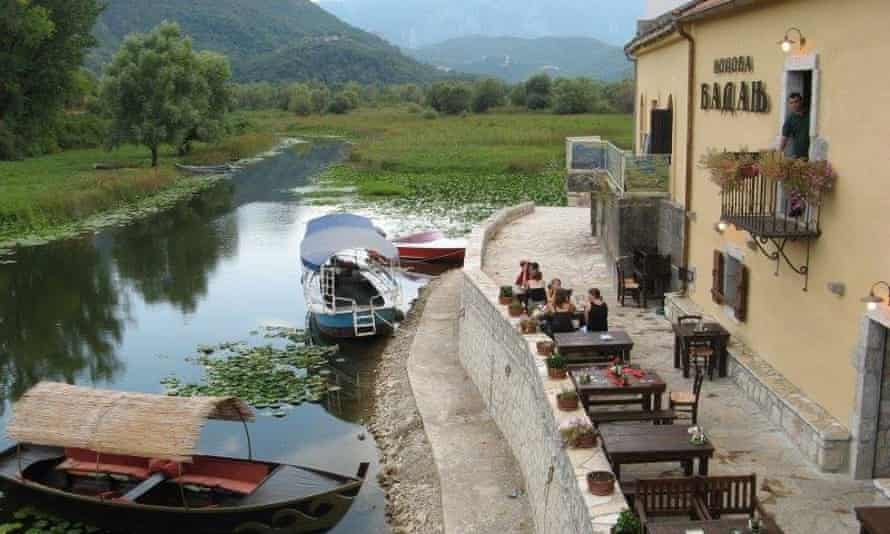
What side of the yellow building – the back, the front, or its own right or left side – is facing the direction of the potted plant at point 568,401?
front

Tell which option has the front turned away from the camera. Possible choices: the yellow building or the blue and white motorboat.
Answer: the blue and white motorboat

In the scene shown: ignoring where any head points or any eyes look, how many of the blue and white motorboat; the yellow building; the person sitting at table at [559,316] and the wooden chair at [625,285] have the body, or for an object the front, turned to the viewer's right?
1

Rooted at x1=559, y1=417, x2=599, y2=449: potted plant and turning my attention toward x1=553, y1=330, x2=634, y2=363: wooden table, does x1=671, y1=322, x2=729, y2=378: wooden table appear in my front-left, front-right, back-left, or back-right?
front-right

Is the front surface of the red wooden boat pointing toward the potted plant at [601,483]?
no

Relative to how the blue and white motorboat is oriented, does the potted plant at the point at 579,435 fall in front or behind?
behind

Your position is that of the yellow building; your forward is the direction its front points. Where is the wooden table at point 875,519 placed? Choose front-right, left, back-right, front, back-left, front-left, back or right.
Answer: front-left

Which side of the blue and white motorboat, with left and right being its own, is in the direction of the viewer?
back

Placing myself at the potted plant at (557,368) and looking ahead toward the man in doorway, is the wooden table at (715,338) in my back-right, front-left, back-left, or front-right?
front-left

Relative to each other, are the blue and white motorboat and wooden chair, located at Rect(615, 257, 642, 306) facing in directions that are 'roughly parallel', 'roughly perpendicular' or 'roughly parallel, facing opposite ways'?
roughly perpendicular

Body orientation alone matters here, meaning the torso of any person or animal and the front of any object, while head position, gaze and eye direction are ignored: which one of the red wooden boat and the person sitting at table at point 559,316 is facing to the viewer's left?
the red wooden boat

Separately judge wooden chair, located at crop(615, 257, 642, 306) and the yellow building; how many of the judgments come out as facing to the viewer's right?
1

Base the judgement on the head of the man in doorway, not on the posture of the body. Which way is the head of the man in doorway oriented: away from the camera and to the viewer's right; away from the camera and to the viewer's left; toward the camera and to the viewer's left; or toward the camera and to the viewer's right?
toward the camera and to the viewer's left

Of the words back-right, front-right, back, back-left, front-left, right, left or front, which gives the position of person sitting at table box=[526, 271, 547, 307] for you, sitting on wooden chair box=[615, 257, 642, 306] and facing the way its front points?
back-right

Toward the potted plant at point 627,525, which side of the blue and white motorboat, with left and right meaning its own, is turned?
back
